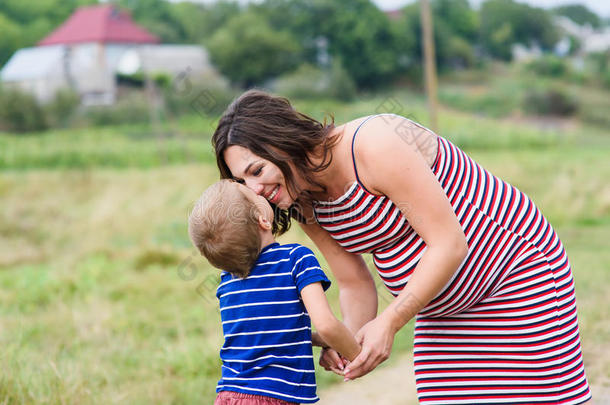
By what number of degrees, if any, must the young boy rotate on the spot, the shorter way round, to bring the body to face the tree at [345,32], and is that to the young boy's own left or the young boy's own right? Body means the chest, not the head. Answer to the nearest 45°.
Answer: approximately 45° to the young boy's own left

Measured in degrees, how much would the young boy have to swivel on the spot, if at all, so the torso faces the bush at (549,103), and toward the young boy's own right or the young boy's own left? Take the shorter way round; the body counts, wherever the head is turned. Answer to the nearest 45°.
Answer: approximately 45° to the young boy's own left

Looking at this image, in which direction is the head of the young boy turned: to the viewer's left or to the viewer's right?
to the viewer's right

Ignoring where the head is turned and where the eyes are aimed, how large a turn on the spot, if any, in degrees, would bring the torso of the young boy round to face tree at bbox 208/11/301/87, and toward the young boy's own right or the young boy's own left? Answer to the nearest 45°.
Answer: approximately 45° to the young boy's own left

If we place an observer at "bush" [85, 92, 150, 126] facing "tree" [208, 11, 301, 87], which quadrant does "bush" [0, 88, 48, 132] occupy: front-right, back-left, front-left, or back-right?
back-left

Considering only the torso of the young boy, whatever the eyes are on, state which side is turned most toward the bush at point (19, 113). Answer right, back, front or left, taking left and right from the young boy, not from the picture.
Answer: left

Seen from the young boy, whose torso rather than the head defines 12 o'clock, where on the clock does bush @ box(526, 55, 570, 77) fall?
The bush is roughly at 11 o'clock from the young boy.

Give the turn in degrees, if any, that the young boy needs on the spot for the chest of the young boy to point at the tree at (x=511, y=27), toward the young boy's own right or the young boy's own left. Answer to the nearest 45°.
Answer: approximately 45° to the young boy's own left

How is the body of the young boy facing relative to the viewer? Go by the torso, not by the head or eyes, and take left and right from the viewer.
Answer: facing away from the viewer and to the right of the viewer

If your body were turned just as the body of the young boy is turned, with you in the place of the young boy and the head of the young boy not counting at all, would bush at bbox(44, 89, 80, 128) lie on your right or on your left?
on your left
